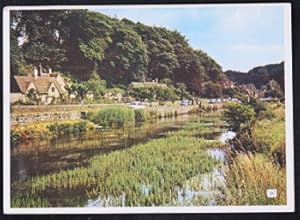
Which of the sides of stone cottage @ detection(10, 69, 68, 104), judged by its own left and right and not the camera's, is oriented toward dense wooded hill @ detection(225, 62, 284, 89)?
left

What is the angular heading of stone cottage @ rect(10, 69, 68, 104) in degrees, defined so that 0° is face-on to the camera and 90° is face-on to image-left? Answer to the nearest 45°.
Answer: approximately 0°
